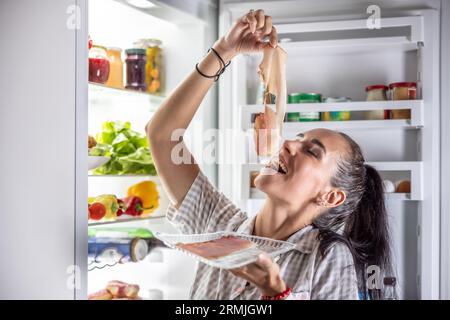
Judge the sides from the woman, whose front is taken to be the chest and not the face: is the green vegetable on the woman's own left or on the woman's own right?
on the woman's own right

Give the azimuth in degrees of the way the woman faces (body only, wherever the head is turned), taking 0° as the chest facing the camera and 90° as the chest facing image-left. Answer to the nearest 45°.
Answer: approximately 45°

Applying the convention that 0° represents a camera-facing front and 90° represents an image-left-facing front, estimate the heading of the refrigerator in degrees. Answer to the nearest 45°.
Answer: approximately 315°
